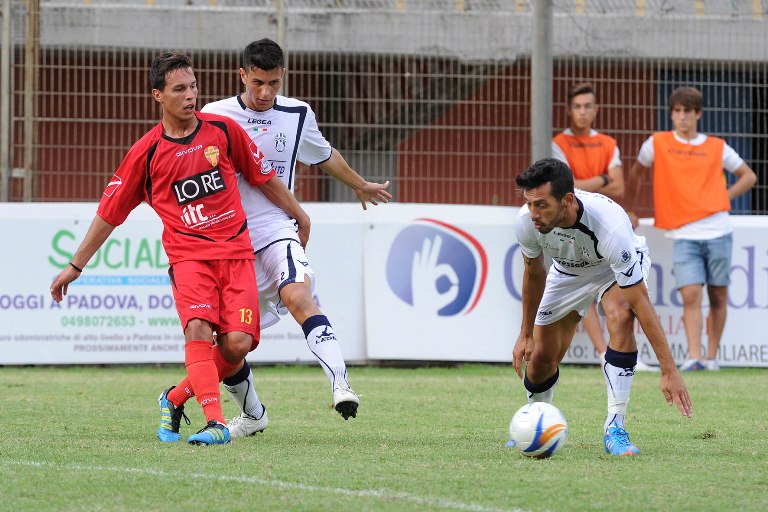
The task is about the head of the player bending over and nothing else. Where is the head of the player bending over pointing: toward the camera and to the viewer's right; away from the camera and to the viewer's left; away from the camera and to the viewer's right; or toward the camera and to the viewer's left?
toward the camera and to the viewer's left

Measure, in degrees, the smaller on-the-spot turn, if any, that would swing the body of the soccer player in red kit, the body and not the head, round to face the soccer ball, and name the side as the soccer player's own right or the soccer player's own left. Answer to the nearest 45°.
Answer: approximately 45° to the soccer player's own left

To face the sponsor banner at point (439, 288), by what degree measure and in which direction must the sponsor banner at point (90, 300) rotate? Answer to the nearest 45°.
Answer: approximately 90° to its left

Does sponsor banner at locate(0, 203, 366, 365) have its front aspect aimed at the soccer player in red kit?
yes

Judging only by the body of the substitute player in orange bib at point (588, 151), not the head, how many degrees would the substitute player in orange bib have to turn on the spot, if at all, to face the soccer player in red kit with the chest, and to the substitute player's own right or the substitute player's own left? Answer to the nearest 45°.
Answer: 0° — they already face them

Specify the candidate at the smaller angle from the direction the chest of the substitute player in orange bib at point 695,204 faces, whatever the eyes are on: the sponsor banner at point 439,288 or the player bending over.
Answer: the player bending over

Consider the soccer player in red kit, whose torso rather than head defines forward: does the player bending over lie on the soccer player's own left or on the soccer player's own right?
on the soccer player's own left

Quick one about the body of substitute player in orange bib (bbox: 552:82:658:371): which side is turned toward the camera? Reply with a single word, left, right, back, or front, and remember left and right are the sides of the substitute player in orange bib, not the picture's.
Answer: front

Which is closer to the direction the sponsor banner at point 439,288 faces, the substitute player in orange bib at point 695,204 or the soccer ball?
the soccer ball

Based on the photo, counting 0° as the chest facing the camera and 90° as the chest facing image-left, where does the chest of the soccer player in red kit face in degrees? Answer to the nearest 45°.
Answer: approximately 0°

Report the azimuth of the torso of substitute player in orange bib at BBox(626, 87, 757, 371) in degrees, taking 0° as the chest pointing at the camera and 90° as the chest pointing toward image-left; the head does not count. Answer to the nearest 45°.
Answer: approximately 0°
